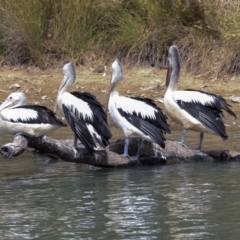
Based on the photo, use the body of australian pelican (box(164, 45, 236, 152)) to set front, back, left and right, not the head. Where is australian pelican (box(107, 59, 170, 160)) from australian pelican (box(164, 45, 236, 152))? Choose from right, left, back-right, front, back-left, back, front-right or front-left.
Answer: front-left

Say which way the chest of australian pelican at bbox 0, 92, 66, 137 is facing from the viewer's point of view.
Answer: to the viewer's left

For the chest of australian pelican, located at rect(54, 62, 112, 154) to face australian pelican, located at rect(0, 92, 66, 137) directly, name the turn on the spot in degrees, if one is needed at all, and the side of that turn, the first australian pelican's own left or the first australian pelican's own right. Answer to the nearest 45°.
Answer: approximately 45° to the first australian pelican's own left

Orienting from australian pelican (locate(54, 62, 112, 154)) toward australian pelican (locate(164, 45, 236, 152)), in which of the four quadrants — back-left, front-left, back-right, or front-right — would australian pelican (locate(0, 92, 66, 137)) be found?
back-left

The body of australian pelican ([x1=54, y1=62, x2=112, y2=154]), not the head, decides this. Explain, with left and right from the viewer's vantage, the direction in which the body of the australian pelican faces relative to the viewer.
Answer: facing away from the viewer and to the left of the viewer

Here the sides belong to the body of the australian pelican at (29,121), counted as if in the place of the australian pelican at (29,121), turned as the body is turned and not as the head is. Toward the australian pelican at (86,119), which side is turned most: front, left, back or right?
back

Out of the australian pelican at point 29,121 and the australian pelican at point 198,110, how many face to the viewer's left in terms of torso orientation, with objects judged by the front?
2

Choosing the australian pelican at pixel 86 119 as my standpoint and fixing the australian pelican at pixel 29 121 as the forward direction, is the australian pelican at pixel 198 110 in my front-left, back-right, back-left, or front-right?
back-right

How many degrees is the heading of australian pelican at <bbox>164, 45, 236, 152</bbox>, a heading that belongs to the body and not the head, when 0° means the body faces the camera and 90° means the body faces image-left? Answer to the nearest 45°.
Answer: approximately 90°
